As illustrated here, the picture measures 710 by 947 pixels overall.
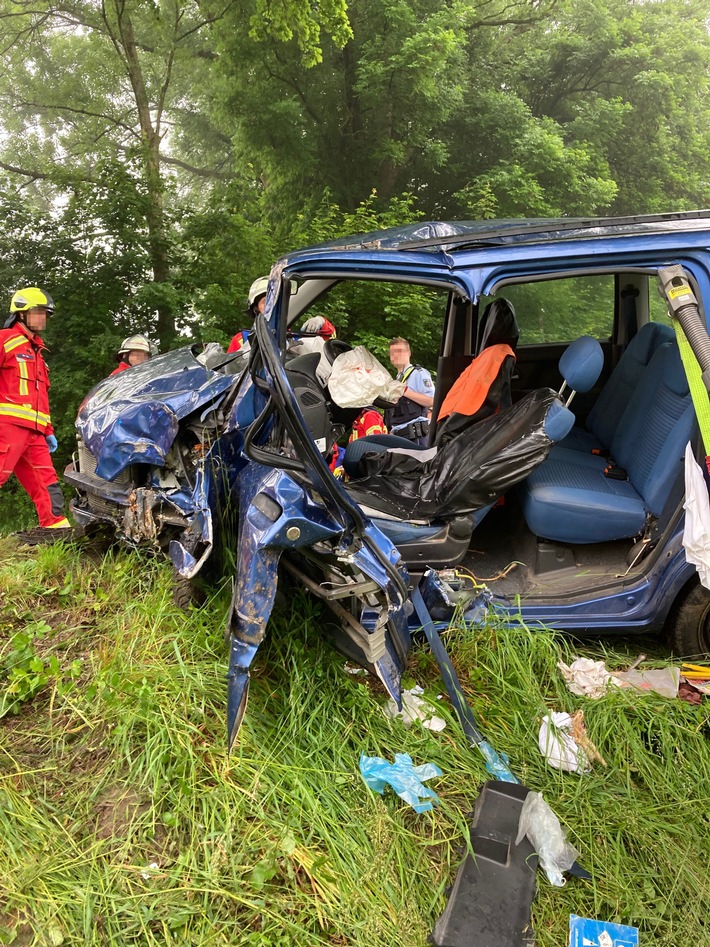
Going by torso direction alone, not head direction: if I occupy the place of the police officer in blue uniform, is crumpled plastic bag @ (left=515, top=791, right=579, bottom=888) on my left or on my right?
on my left

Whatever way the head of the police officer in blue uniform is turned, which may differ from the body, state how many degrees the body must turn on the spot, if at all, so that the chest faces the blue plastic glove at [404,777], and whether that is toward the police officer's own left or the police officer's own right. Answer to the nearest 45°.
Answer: approximately 45° to the police officer's own left

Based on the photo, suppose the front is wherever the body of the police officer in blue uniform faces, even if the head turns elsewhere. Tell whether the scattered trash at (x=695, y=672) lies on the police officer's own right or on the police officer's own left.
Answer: on the police officer's own left

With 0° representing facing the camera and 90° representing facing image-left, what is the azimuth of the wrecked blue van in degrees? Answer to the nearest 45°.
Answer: approximately 90°

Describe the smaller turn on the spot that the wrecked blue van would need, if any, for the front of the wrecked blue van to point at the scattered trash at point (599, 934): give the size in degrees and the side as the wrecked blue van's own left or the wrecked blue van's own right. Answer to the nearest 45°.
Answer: approximately 90° to the wrecked blue van's own left

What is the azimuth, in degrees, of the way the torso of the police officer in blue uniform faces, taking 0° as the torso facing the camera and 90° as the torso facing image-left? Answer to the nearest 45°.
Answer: approximately 45°

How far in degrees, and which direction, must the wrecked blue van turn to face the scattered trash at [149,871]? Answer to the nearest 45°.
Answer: approximately 45° to its left
